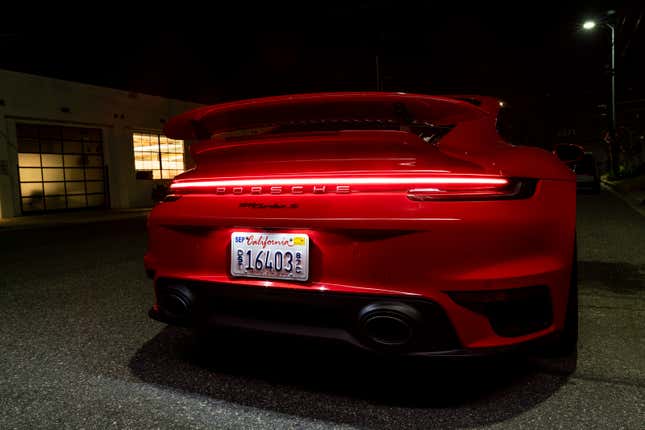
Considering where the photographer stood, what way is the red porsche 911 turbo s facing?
facing away from the viewer and to the right of the viewer

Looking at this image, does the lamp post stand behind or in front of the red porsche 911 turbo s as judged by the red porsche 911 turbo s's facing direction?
in front
